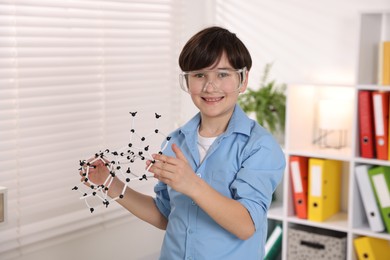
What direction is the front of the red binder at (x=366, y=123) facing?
toward the camera

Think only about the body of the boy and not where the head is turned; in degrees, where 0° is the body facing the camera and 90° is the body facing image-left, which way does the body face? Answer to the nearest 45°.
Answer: approximately 45°

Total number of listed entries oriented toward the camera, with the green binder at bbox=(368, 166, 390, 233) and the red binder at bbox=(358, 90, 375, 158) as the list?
2

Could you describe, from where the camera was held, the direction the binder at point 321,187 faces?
facing the viewer and to the left of the viewer
